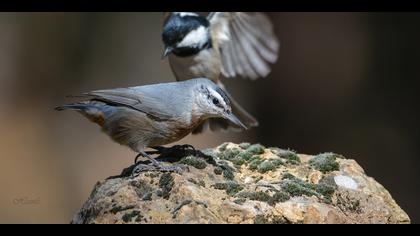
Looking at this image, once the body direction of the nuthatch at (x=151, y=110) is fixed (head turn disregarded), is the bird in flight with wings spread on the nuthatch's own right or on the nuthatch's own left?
on the nuthatch's own left

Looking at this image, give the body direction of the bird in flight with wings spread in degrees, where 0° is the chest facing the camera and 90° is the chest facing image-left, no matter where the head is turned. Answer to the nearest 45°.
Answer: approximately 45°

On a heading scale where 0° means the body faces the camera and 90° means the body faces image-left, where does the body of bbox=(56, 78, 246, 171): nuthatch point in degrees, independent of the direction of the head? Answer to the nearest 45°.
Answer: approximately 270°

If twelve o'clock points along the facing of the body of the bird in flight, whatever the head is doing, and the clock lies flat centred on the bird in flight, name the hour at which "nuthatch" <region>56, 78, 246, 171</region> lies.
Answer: The nuthatch is roughly at 11 o'clock from the bird in flight.

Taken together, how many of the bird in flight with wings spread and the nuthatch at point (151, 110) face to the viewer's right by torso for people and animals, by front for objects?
1
